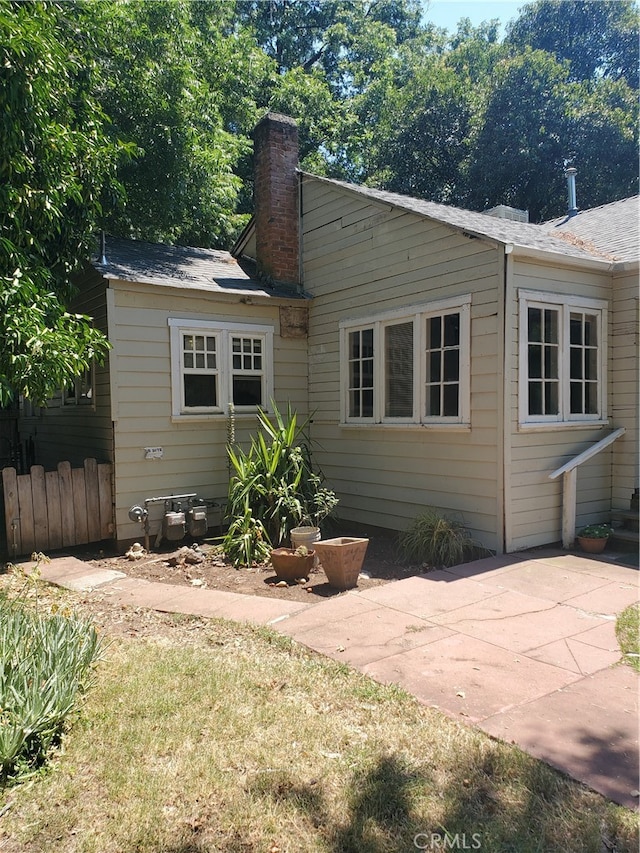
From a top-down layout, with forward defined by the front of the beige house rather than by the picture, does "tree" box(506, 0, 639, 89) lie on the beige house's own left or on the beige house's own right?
on the beige house's own left

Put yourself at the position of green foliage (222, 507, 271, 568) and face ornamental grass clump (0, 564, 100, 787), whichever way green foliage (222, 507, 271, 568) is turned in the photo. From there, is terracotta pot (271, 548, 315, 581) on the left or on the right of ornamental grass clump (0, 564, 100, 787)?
left

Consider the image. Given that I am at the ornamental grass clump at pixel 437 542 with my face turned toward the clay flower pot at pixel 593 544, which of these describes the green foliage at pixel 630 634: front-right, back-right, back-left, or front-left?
front-right

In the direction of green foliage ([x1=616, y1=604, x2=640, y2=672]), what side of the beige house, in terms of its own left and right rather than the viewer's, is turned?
front

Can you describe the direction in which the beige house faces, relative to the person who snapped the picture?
facing the viewer and to the right of the viewer

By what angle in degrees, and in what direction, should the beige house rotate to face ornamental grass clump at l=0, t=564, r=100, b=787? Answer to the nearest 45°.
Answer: approximately 90° to its right
